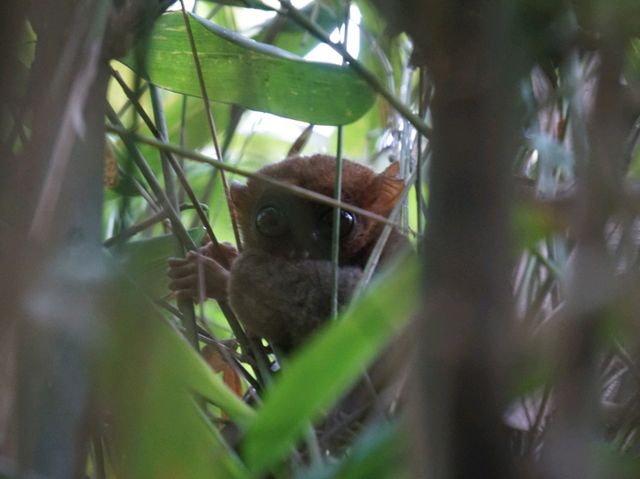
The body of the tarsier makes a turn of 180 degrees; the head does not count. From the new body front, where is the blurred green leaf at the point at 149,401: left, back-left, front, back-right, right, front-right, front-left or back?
back

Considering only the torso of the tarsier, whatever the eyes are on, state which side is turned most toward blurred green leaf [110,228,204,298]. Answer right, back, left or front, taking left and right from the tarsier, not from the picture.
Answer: front

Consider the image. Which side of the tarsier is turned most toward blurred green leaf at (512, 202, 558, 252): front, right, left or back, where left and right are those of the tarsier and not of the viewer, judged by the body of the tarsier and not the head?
left

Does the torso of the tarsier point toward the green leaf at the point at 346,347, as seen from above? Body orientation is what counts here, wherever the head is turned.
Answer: yes

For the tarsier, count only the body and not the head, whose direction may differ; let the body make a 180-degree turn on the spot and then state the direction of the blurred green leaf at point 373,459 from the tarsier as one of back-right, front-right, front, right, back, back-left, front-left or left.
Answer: back

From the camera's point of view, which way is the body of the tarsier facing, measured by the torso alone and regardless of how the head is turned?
toward the camera
